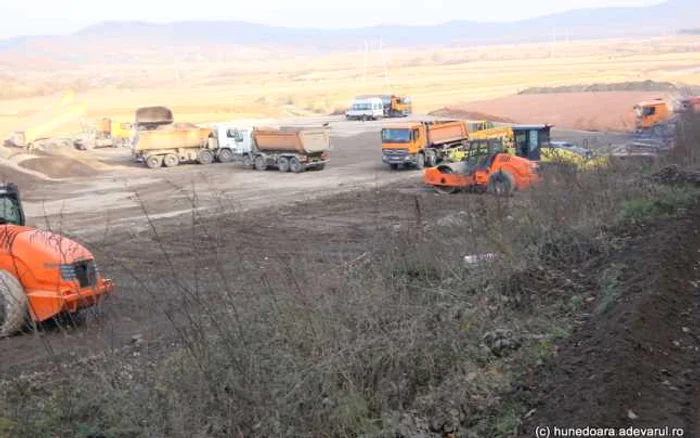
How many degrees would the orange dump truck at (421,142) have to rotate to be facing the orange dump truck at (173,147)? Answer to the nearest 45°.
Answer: approximately 45° to its right

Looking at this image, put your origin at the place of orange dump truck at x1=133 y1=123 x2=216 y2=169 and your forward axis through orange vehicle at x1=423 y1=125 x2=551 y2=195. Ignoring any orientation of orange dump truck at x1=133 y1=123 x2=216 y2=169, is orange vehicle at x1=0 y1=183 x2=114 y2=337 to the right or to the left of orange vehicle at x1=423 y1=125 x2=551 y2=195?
right

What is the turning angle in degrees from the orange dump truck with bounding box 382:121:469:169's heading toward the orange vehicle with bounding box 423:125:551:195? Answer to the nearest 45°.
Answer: approximately 45° to its left

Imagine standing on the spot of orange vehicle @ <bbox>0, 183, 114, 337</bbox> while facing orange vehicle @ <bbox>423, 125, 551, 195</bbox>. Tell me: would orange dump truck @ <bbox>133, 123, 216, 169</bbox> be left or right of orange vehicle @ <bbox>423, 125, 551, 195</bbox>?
left

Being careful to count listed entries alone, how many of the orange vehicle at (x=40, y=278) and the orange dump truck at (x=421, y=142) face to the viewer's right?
0

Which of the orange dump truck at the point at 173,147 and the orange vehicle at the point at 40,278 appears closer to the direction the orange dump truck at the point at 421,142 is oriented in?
the orange vehicle

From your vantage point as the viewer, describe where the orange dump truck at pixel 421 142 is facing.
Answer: facing the viewer and to the left of the viewer

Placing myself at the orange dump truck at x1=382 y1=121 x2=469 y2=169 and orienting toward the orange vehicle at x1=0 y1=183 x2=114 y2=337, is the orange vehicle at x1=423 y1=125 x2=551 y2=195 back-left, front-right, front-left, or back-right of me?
front-left

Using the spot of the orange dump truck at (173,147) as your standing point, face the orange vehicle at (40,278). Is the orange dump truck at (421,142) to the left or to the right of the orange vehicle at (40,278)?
left
